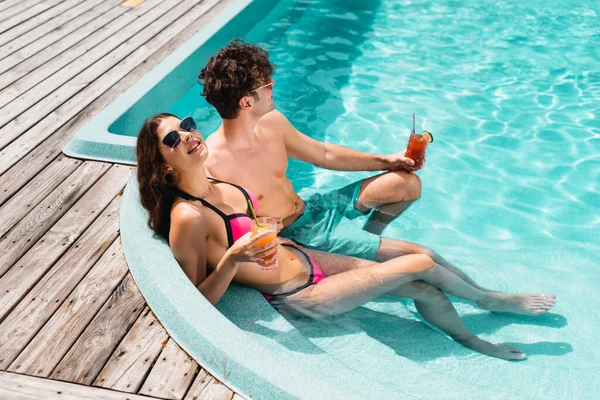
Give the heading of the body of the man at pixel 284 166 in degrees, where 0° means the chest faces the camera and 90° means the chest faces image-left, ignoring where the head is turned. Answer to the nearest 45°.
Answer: approximately 315°

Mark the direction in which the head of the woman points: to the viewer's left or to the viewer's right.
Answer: to the viewer's right

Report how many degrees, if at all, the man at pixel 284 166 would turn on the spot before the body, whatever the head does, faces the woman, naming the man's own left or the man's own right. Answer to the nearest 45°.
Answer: approximately 45° to the man's own right
